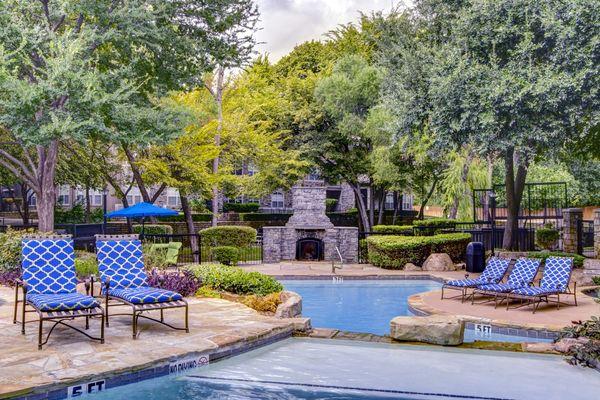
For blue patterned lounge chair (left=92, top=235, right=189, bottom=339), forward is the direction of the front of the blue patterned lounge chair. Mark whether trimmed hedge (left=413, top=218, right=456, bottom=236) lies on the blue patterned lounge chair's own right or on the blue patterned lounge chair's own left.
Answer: on the blue patterned lounge chair's own left

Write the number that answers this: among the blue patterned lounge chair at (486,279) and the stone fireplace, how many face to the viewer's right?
0

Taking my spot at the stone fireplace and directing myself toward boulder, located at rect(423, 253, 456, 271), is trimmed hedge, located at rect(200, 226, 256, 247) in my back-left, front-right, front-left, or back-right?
back-right

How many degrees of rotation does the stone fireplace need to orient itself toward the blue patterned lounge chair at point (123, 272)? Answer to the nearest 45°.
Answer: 0° — it already faces it

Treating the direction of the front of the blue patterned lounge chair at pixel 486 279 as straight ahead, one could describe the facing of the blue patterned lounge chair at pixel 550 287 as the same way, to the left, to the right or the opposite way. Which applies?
the same way

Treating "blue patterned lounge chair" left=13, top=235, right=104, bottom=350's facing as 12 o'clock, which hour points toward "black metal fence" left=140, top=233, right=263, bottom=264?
The black metal fence is roughly at 8 o'clock from the blue patterned lounge chair.

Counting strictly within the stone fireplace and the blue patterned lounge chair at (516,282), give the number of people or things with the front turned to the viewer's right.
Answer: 0

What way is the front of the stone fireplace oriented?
toward the camera

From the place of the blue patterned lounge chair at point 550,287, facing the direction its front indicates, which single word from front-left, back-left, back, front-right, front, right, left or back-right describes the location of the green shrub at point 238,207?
right

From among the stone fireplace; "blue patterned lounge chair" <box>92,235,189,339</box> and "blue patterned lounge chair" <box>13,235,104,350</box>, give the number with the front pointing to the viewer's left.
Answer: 0

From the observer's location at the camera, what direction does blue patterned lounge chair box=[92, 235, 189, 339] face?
facing the viewer and to the right of the viewer

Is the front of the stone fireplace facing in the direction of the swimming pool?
yes

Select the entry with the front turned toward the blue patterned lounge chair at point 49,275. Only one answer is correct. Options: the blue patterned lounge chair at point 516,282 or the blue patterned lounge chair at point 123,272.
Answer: the blue patterned lounge chair at point 516,282

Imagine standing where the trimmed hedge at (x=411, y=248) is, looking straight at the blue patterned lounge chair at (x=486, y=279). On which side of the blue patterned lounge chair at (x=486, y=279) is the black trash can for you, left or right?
left

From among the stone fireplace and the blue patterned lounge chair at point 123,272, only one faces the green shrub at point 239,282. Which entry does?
the stone fireplace

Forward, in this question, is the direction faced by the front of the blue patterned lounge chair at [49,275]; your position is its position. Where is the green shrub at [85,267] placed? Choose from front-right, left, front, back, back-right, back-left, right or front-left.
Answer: back-left

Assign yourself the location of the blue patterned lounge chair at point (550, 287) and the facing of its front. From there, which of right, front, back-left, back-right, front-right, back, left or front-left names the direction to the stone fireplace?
right

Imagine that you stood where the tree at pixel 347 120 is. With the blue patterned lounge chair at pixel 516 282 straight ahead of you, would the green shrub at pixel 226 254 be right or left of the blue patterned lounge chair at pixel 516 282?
right

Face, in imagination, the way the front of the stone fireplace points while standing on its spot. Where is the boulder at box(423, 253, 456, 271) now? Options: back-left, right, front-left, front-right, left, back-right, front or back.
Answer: front-left

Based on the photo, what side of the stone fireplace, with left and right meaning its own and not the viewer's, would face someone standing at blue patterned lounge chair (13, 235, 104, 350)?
front

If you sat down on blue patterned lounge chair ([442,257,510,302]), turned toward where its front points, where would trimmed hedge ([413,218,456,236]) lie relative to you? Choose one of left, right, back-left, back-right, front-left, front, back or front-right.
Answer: back-right
